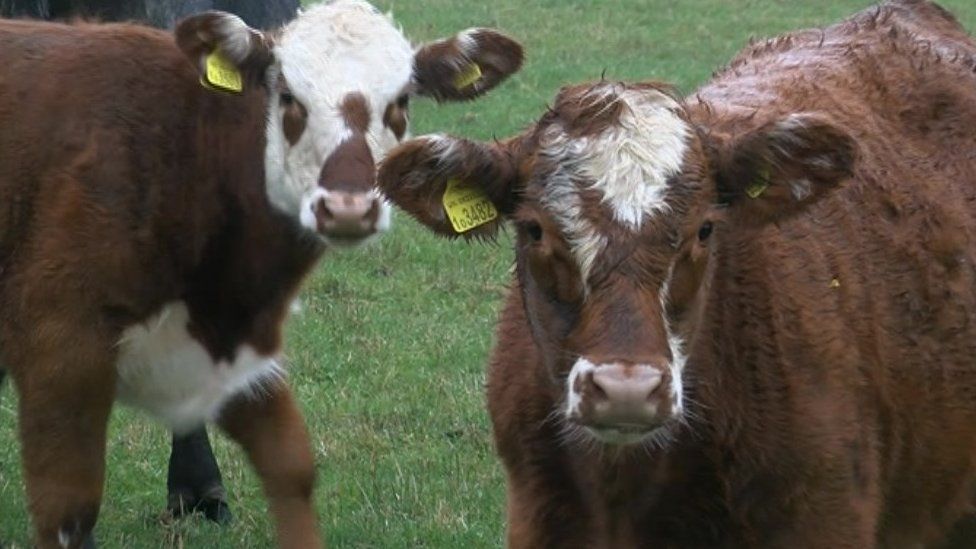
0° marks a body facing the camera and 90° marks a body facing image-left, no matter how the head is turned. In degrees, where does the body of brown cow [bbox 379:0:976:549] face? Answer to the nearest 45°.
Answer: approximately 45°
